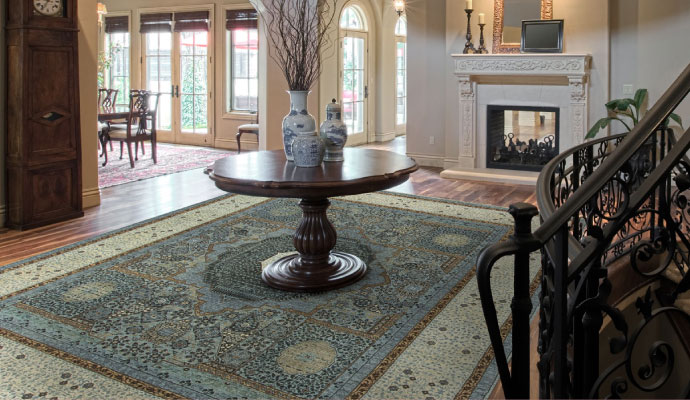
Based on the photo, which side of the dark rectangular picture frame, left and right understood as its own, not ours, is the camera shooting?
front

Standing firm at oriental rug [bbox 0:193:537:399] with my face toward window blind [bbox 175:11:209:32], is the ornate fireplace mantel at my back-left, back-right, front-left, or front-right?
front-right

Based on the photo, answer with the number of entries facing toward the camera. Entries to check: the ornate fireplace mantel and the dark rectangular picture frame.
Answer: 2

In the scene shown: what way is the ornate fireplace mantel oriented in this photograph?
toward the camera

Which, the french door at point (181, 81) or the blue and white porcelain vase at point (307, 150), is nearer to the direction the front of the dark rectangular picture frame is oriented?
the blue and white porcelain vase
